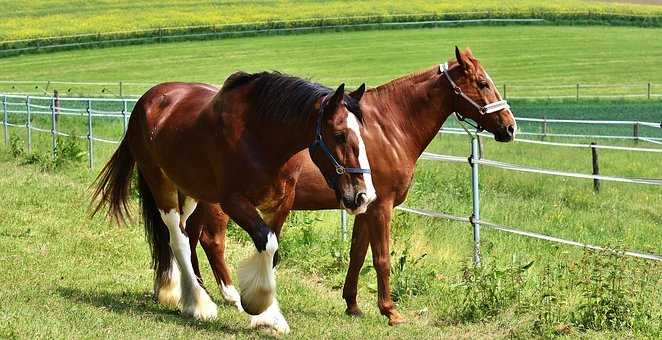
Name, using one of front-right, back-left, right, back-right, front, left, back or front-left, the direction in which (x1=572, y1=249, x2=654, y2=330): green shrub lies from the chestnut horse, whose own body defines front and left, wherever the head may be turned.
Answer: front-right

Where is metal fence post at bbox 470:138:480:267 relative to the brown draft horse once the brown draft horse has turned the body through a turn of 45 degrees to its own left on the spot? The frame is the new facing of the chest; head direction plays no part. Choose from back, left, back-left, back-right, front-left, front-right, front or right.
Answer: front-left

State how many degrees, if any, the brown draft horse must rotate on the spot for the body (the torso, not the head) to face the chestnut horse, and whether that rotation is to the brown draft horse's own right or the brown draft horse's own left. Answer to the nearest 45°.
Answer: approximately 90° to the brown draft horse's own left

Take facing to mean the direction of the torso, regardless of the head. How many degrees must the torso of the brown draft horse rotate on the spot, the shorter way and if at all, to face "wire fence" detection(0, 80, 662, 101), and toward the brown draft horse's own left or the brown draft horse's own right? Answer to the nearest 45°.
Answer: approximately 135° to the brown draft horse's own left

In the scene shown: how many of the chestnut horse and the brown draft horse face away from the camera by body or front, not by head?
0

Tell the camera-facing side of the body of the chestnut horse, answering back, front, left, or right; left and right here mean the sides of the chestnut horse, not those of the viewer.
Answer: right

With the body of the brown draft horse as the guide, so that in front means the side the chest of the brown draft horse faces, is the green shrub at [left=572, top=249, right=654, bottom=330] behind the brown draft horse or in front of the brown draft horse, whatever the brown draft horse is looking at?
in front

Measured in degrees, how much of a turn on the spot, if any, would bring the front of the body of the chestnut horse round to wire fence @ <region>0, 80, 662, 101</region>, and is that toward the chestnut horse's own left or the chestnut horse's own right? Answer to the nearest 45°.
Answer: approximately 90° to the chestnut horse's own left

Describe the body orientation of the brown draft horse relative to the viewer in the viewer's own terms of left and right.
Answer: facing the viewer and to the right of the viewer

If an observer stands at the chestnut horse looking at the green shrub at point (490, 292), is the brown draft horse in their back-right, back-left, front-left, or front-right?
back-right

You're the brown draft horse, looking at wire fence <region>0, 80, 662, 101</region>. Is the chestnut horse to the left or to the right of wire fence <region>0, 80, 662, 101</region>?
right
